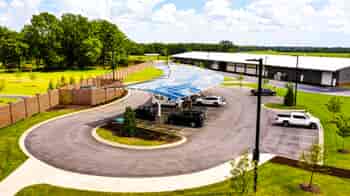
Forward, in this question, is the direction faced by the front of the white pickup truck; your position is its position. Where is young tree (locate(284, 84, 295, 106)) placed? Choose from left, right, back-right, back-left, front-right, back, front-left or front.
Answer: left

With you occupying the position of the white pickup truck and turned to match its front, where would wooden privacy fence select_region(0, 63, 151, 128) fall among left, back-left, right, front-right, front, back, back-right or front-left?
back

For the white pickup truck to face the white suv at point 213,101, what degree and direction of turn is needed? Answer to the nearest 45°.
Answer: approximately 135° to its left

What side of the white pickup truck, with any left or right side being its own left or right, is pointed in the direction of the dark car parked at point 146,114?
back

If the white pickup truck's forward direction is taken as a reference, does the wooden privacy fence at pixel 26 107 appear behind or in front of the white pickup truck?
behind

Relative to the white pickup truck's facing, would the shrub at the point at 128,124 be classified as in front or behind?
behind

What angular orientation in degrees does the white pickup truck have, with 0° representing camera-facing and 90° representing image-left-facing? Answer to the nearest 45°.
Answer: approximately 270°
